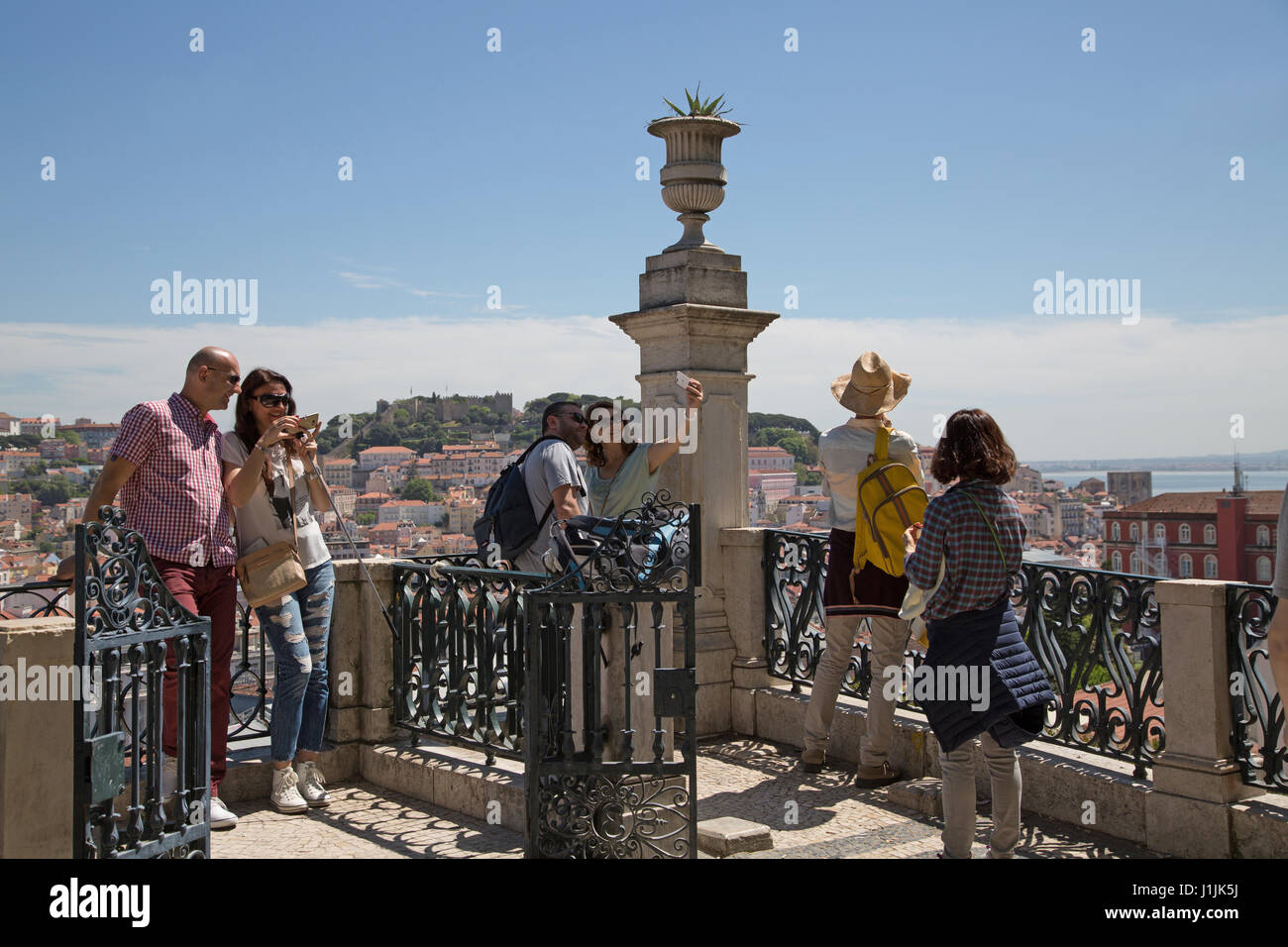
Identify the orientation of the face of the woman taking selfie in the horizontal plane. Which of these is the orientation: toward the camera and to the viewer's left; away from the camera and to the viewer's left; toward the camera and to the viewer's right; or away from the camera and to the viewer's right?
toward the camera and to the viewer's right

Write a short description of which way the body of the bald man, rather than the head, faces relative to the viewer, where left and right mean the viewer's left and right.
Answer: facing the viewer and to the right of the viewer

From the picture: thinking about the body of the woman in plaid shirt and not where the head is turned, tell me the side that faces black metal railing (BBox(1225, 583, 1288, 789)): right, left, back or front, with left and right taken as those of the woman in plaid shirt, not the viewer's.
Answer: right

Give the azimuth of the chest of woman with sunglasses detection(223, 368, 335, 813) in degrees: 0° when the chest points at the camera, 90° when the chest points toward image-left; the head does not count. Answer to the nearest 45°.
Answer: approximately 315°

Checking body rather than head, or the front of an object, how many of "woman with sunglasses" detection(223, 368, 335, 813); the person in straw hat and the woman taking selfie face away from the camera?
1

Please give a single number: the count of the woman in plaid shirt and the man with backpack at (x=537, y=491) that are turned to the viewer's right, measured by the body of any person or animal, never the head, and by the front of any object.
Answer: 1

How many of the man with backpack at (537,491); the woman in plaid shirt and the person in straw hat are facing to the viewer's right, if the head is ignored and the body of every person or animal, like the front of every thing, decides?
1

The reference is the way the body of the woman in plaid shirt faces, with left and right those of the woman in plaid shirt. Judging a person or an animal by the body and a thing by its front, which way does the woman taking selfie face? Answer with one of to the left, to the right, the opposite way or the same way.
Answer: the opposite way

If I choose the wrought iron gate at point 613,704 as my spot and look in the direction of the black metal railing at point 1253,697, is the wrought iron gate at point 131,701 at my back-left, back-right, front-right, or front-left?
back-right

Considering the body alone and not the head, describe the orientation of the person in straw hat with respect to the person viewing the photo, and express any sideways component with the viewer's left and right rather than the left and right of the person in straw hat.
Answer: facing away from the viewer

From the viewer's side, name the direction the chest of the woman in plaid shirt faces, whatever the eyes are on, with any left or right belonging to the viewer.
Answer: facing away from the viewer and to the left of the viewer

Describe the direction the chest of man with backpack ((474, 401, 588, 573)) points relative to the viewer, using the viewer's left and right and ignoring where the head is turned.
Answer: facing to the right of the viewer
